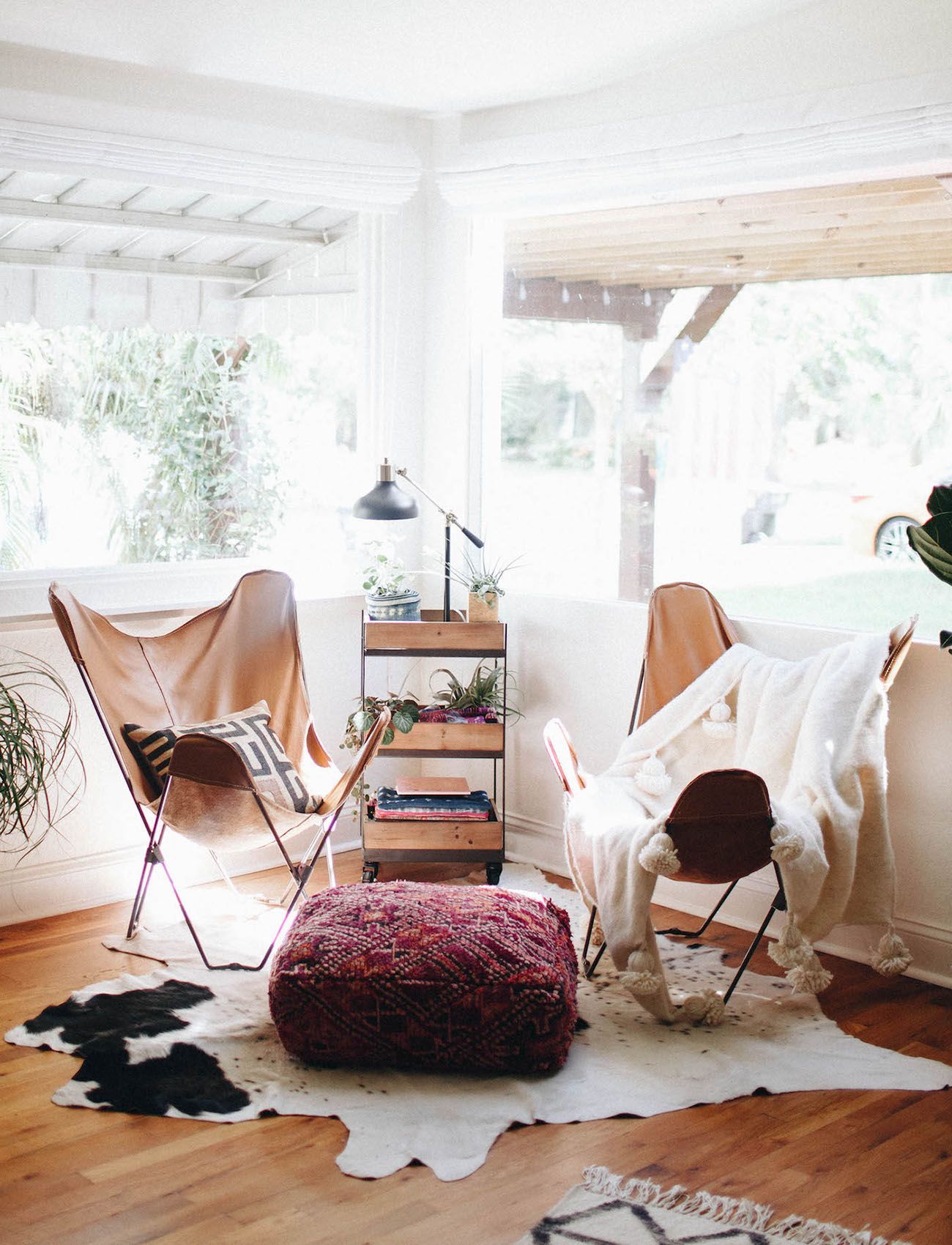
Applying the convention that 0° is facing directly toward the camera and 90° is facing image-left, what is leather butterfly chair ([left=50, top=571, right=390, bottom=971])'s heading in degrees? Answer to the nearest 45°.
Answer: approximately 315°

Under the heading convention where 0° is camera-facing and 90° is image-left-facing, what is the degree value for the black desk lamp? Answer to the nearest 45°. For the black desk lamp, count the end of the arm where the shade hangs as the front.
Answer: approximately 90°

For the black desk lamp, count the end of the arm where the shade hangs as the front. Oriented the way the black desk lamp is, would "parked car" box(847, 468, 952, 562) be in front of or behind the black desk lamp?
behind

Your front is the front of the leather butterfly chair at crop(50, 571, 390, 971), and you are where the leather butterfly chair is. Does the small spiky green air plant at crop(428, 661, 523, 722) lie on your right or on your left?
on your left

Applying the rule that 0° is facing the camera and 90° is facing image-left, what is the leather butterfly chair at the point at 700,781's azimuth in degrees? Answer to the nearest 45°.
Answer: approximately 45°

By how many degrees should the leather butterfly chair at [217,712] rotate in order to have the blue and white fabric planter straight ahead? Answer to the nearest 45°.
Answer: approximately 90° to its left

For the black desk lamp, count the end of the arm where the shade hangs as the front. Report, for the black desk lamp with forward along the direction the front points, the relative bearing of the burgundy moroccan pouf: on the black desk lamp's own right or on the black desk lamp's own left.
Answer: on the black desk lamp's own left

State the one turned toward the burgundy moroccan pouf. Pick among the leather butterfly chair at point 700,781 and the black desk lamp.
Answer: the leather butterfly chair

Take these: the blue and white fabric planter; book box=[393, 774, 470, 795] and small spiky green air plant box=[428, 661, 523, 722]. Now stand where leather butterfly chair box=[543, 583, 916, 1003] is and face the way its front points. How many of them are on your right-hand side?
3

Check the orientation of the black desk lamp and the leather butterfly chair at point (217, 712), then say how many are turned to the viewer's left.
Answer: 1

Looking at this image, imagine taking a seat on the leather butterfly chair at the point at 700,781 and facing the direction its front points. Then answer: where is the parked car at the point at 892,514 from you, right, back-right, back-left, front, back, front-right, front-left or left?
back
